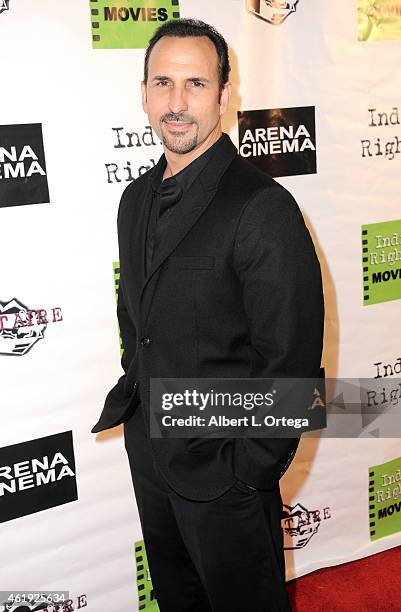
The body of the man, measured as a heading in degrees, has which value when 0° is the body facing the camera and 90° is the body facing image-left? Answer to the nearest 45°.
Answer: approximately 45°
